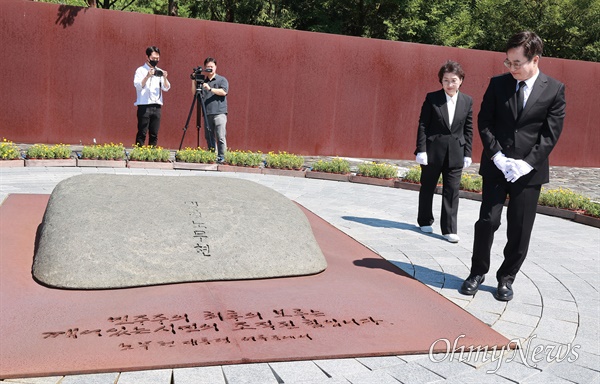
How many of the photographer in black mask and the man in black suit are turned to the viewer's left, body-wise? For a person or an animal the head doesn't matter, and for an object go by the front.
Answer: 0

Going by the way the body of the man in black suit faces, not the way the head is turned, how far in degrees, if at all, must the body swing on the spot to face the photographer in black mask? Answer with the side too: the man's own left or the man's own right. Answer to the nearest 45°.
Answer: approximately 135° to the man's own right

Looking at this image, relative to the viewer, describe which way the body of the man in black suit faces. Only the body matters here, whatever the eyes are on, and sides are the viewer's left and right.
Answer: facing the viewer

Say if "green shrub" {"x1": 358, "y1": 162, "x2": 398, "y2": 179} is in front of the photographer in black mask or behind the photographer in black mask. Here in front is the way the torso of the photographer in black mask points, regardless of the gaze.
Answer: in front

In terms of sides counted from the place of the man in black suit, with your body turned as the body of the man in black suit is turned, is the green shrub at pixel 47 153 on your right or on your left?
on your right

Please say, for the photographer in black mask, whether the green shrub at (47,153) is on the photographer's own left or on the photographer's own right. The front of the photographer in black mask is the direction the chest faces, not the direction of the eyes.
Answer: on the photographer's own right

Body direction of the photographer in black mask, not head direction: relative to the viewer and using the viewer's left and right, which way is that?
facing the viewer and to the right of the viewer

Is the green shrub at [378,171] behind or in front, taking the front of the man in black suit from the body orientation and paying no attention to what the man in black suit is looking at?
behind

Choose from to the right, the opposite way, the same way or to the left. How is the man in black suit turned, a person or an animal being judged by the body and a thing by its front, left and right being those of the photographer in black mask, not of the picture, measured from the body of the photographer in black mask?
to the right
